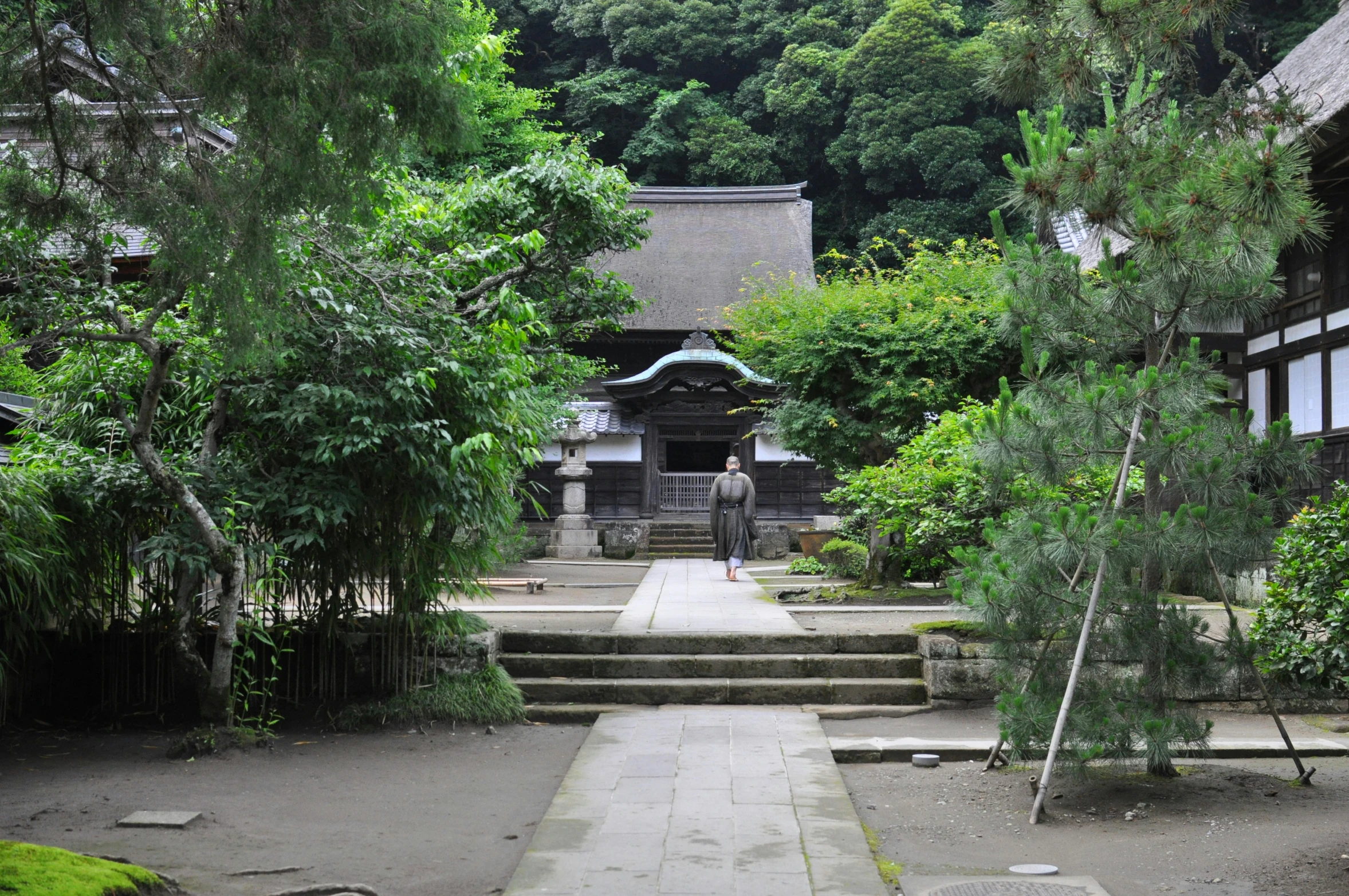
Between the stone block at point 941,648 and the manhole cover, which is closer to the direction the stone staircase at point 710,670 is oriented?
the manhole cover

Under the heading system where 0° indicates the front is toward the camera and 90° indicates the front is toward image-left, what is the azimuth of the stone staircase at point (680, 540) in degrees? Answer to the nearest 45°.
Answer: approximately 0°

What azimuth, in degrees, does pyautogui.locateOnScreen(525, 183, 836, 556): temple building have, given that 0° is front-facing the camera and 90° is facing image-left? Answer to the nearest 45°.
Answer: approximately 0°

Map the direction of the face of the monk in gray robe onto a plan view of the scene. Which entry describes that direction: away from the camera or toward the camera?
away from the camera

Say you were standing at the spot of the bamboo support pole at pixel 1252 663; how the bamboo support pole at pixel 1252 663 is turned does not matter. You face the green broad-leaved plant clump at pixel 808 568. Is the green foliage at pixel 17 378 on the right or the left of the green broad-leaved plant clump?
left

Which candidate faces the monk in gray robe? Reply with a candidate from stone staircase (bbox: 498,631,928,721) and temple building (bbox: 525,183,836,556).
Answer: the temple building

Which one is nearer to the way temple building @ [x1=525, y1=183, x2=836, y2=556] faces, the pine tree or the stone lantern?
the pine tree

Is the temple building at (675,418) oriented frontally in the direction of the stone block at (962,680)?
yes
